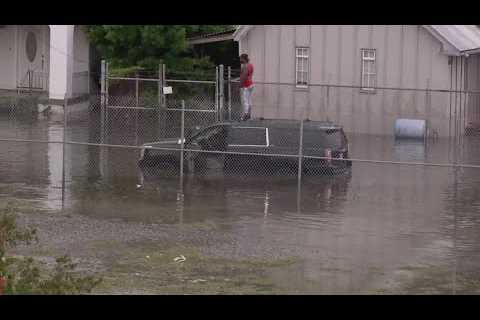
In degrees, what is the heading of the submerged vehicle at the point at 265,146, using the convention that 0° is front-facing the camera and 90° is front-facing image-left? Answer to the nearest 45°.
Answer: approximately 90°

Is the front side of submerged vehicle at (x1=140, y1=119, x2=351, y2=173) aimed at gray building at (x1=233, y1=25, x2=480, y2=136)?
no

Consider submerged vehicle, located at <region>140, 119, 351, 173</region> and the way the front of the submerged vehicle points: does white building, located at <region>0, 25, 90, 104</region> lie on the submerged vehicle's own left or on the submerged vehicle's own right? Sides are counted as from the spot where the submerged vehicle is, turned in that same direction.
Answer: on the submerged vehicle's own right

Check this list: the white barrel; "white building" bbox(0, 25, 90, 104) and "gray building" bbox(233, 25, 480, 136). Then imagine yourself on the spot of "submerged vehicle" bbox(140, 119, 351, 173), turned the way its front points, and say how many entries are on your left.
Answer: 0

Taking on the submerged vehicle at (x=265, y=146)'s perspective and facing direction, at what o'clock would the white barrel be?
The white barrel is roughly at 4 o'clock from the submerged vehicle.
